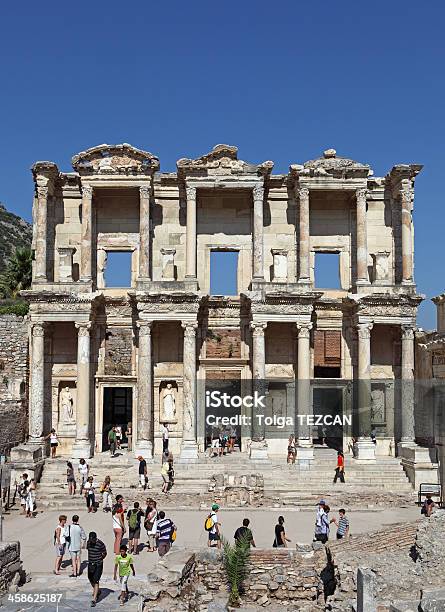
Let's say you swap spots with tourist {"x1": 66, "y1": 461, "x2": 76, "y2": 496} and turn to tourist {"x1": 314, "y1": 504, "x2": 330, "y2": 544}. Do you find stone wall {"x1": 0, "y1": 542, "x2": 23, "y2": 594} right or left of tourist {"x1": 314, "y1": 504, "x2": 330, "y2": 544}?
right

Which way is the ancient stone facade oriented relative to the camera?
toward the camera

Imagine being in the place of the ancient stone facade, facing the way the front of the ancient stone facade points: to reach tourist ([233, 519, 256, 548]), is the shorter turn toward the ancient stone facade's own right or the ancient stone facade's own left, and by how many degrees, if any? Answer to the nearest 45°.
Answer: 0° — it already faces them

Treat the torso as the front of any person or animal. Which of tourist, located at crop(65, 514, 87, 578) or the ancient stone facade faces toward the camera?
the ancient stone facade

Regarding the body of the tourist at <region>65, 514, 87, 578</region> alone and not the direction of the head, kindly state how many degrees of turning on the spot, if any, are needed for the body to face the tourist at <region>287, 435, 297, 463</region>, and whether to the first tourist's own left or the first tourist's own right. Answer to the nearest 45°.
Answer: approximately 45° to the first tourist's own right

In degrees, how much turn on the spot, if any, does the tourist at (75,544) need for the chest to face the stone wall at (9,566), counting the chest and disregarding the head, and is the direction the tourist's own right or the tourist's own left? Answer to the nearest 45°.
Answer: approximately 135° to the tourist's own left

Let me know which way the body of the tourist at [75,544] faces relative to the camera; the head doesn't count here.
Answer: away from the camera

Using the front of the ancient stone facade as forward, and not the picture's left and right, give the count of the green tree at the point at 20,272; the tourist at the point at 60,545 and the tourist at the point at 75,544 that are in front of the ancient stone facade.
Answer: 2

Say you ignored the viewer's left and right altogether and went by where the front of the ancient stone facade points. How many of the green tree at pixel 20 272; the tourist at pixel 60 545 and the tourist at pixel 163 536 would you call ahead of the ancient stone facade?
2

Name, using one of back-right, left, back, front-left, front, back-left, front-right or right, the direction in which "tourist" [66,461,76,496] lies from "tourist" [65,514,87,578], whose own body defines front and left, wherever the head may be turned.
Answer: front
